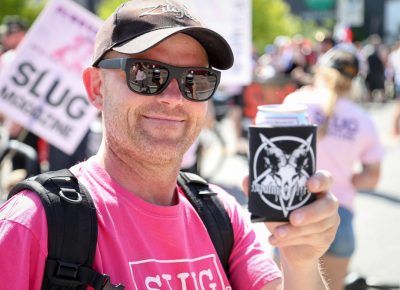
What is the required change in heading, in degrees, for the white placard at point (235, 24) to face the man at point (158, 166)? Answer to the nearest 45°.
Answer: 0° — it already faces them

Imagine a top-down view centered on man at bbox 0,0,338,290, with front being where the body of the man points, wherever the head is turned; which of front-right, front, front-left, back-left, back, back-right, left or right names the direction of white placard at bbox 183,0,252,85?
back-left

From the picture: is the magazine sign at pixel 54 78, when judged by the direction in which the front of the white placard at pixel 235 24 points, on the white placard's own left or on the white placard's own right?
on the white placard's own right

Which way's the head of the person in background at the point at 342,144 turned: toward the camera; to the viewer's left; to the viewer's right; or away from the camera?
away from the camera

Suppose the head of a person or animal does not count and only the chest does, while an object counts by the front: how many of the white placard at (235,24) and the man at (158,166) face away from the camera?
0

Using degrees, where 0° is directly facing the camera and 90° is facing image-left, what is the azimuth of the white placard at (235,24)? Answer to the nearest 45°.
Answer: approximately 0°
